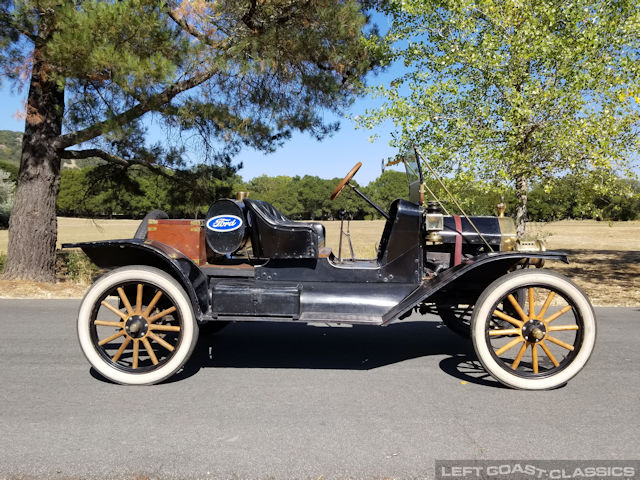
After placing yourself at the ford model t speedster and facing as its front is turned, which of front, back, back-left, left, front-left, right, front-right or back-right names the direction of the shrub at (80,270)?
back-left

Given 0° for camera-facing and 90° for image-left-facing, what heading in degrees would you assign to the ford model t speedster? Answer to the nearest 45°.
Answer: approximately 270°

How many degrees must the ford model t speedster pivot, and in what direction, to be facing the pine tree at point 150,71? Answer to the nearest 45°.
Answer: approximately 135° to its left
